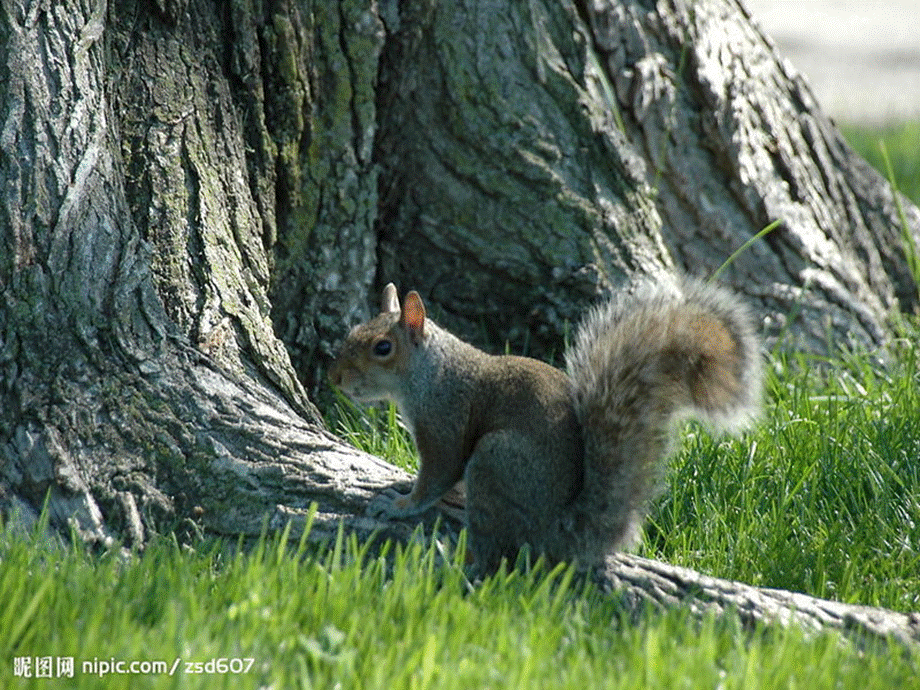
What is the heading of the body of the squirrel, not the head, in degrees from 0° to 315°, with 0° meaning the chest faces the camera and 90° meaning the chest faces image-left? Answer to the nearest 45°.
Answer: approximately 90°

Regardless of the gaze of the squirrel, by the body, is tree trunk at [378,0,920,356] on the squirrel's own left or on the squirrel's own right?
on the squirrel's own right
